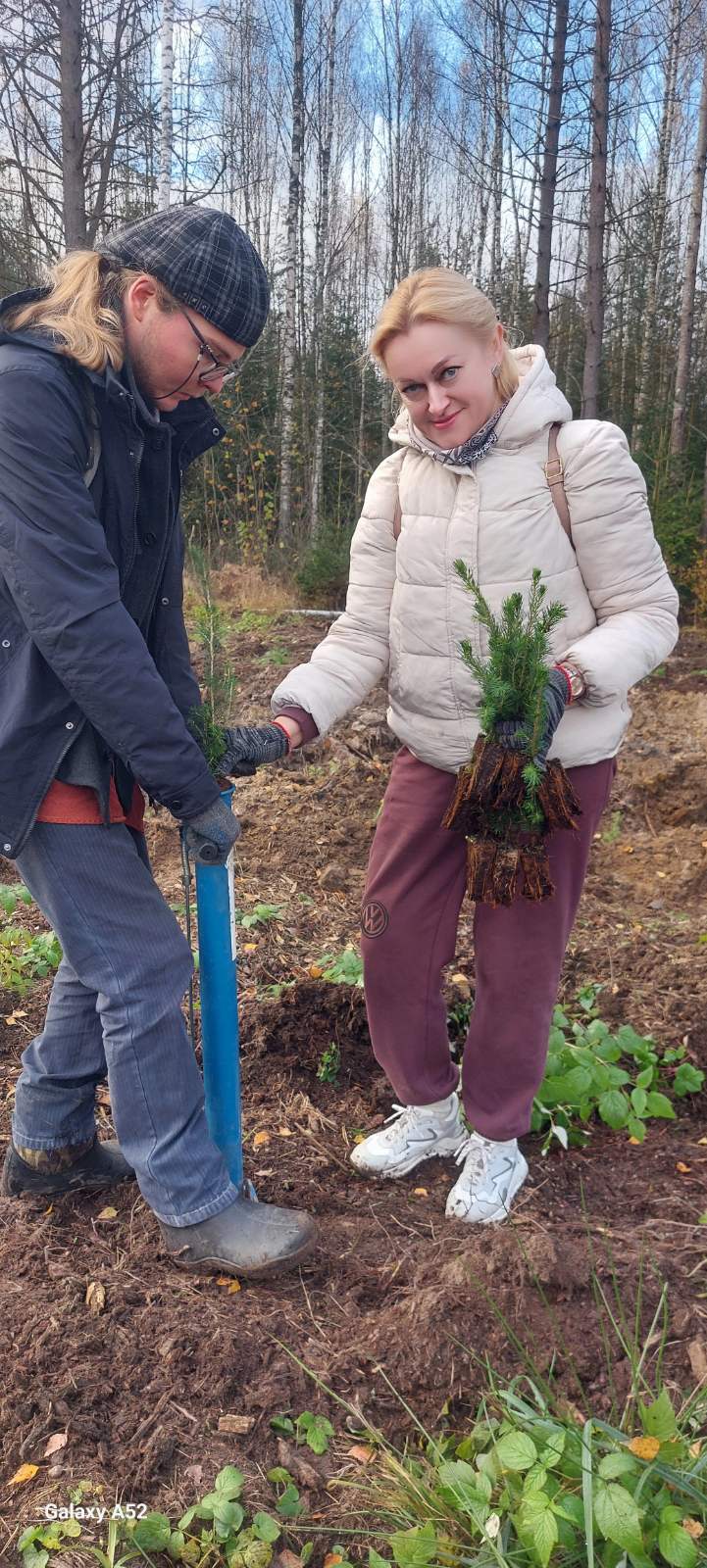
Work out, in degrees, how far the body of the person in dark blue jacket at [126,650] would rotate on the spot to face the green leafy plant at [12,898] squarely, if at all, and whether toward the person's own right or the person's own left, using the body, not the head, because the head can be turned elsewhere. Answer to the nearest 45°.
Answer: approximately 90° to the person's own left

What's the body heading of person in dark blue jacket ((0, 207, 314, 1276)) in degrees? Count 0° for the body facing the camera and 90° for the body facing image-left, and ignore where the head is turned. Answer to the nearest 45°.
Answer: approximately 270°

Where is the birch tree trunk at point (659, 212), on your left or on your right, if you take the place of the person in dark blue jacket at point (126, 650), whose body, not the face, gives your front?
on your left

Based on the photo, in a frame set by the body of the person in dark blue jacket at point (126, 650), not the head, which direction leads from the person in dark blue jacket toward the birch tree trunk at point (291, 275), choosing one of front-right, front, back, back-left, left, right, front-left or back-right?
left

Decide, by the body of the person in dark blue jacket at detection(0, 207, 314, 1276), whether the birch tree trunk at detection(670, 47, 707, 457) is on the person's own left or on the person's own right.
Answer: on the person's own left

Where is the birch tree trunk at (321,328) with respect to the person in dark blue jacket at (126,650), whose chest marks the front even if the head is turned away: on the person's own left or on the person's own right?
on the person's own left

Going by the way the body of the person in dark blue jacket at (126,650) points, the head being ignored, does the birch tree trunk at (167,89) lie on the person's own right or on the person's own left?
on the person's own left

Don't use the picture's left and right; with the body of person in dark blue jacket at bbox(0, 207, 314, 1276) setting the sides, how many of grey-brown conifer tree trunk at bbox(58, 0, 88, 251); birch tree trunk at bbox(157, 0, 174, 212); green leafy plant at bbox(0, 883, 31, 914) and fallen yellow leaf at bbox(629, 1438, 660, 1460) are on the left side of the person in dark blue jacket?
3

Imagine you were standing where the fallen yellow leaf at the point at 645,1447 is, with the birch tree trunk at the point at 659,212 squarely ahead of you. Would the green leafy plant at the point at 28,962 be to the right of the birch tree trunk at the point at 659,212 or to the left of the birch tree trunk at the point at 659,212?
left

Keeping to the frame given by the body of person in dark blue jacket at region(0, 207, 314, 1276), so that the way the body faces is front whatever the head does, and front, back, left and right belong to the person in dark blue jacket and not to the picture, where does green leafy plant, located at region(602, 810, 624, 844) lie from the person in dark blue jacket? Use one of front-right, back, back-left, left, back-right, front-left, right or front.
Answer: front-left

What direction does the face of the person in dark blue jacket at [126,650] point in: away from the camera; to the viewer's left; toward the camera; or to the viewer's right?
to the viewer's right

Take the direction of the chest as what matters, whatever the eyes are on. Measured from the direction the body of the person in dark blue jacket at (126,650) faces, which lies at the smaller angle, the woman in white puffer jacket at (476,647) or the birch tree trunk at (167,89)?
the woman in white puffer jacket
